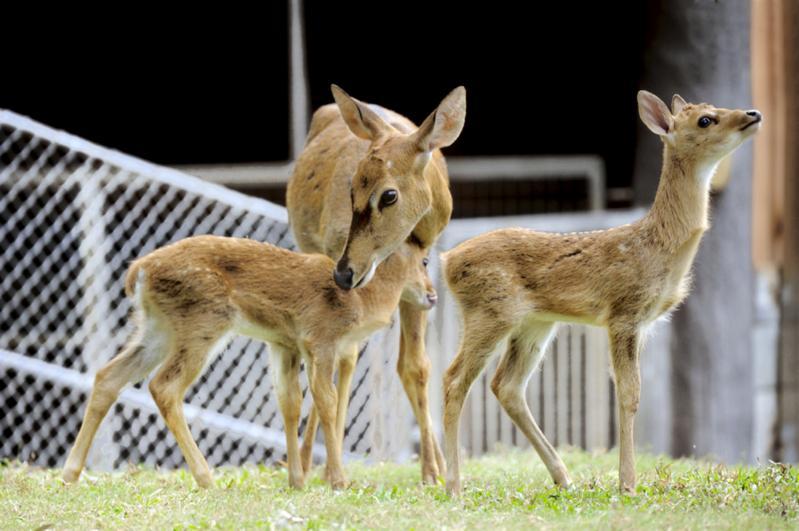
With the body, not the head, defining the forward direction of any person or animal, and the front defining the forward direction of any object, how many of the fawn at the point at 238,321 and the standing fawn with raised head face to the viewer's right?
2

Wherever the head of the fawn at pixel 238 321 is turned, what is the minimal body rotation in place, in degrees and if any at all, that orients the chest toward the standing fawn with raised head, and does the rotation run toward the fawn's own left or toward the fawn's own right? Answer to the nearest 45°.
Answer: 0° — it already faces it

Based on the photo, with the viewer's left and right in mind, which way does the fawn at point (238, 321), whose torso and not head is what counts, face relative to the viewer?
facing to the right of the viewer

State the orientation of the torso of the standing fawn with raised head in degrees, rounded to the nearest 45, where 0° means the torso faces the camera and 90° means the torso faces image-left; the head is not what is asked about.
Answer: approximately 270°

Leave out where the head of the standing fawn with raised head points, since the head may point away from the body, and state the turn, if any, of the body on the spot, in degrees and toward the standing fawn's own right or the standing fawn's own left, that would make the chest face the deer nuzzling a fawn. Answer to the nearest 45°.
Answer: approximately 135° to the standing fawn's own left

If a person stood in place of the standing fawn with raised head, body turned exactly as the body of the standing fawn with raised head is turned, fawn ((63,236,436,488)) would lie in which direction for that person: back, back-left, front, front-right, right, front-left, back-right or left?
back
